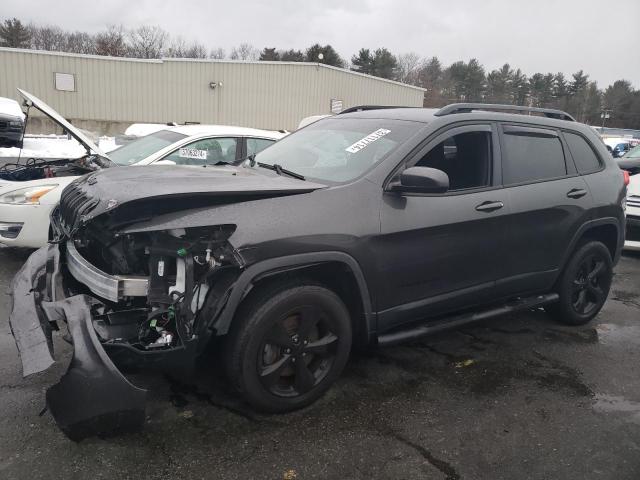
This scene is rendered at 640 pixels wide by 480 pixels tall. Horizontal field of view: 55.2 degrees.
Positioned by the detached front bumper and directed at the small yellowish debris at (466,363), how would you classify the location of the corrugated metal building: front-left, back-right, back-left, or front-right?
front-left

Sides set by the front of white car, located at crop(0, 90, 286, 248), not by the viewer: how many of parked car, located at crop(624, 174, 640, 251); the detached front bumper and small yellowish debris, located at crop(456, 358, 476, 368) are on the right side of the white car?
0

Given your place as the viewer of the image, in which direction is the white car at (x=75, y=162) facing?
facing the viewer and to the left of the viewer

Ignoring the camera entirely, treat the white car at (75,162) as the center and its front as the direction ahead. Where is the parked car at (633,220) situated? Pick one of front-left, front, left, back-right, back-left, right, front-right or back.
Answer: back-left

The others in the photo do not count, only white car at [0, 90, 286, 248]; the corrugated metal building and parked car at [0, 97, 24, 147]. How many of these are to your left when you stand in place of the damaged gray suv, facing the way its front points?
0

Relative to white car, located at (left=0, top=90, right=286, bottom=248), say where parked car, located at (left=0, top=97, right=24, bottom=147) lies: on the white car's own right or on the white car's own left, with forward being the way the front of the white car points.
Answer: on the white car's own right

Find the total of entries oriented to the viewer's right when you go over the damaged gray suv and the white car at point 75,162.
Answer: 0

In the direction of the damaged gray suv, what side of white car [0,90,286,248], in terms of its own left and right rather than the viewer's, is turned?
left

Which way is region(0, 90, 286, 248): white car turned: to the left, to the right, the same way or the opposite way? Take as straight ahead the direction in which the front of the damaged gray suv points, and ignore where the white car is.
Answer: the same way

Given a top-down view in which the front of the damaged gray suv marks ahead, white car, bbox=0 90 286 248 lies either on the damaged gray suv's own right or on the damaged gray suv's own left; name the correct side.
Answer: on the damaged gray suv's own right

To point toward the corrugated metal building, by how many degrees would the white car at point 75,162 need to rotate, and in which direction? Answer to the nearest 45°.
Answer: approximately 135° to its right

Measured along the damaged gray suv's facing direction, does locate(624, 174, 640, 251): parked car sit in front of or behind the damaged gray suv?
behind
